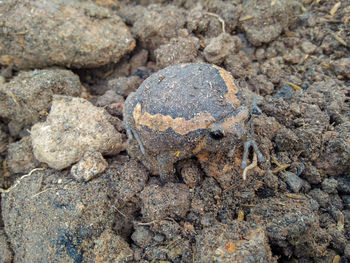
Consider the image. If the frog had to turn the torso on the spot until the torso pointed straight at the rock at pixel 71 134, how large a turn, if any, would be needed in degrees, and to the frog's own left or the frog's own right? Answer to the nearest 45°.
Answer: approximately 135° to the frog's own right

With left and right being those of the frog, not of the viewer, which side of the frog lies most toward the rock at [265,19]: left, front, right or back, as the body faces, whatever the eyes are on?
left

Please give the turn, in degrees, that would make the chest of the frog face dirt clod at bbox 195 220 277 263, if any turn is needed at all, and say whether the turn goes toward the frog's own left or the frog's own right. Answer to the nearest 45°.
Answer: approximately 45° to the frog's own right

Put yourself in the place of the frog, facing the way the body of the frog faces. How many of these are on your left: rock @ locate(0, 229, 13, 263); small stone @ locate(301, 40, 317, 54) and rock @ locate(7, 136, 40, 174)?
1

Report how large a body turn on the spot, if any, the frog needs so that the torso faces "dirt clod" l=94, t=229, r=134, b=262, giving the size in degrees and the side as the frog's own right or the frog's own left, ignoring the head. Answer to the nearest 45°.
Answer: approximately 90° to the frog's own right

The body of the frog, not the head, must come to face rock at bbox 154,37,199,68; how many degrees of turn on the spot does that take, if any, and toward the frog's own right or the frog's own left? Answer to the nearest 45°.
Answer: approximately 135° to the frog's own left

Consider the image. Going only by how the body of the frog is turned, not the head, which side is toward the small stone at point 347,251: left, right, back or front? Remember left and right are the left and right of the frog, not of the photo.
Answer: front

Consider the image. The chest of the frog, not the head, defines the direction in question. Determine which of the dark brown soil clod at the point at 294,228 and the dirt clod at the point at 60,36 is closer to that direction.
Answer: the dark brown soil clod

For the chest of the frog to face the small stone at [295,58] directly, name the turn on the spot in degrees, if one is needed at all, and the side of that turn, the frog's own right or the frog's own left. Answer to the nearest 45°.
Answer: approximately 90° to the frog's own left

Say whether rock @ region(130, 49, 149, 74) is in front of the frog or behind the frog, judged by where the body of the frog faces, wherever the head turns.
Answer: behind

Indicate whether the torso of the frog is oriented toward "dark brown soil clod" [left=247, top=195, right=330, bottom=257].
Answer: yes

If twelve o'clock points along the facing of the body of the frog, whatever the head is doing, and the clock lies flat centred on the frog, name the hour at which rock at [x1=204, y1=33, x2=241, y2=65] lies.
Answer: The rock is roughly at 8 o'clock from the frog.

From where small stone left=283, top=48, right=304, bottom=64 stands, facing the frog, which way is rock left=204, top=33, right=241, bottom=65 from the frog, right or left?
right

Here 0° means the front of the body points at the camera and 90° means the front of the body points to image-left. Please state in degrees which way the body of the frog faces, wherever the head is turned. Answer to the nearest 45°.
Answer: approximately 315°

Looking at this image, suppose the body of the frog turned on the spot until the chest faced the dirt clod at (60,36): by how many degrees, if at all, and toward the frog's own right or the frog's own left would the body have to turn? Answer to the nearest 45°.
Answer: approximately 180°
